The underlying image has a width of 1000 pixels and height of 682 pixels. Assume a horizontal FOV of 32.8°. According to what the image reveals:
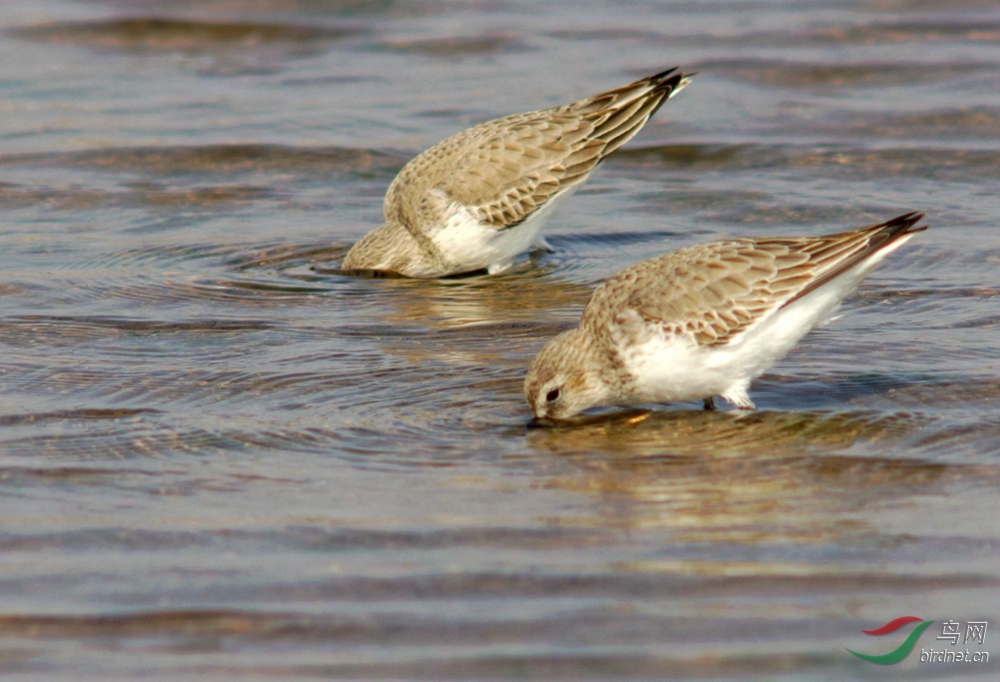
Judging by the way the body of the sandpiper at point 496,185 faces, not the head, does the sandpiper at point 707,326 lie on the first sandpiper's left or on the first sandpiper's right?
on the first sandpiper's left

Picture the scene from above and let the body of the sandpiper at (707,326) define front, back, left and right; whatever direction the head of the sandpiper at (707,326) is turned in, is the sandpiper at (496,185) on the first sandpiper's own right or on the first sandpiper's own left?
on the first sandpiper's own right

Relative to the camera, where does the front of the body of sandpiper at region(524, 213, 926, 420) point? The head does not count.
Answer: to the viewer's left

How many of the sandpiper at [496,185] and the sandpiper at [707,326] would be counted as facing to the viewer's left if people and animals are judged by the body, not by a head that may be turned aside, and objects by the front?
2

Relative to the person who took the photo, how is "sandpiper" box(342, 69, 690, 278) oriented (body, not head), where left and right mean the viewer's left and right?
facing to the left of the viewer
